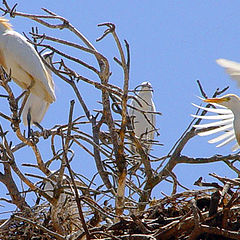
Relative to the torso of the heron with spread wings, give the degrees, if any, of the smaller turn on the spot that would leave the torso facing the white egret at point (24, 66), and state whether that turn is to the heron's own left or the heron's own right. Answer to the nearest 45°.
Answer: approximately 45° to the heron's own right

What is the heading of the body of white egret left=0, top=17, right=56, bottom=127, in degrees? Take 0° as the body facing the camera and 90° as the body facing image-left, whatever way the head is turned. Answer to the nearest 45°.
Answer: approximately 90°

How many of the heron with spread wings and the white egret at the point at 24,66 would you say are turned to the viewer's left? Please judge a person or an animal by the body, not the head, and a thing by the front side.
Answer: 2

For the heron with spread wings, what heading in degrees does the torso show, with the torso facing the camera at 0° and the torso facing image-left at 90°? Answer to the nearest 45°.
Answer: approximately 90°

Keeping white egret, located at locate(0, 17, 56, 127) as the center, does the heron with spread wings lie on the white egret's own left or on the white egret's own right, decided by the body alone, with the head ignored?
on the white egret's own left

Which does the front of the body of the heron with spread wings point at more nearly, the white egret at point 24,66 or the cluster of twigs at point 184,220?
the white egret
